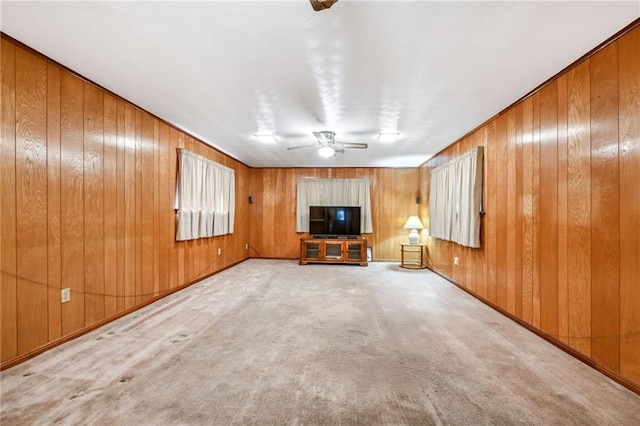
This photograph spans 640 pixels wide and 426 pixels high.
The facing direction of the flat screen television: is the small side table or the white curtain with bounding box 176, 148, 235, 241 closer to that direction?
the white curtain

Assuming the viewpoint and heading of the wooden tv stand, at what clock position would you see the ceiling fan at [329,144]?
The ceiling fan is roughly at 12 o'clock from the wooden tv stand.

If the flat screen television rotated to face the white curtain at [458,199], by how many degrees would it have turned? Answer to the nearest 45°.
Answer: approximately 45° to its left

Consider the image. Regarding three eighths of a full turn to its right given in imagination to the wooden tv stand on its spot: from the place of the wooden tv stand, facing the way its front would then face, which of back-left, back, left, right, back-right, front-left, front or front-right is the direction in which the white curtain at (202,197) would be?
left

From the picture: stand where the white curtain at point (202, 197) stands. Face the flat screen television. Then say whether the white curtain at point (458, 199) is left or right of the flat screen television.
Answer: right

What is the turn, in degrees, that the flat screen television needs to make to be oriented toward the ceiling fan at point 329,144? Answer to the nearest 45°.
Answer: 0° — it already faces it

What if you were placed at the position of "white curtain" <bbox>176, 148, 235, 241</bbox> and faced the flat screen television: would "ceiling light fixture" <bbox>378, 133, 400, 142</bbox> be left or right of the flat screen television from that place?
right

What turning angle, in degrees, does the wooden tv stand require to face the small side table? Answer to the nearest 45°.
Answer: approximately 90° to its left

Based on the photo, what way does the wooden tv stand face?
toward the camera

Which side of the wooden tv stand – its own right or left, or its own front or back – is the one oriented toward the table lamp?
left

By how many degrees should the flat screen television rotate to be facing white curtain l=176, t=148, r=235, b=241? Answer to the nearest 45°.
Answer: approximately 45° to its right

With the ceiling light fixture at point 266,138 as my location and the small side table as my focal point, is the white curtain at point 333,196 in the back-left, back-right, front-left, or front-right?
front-left

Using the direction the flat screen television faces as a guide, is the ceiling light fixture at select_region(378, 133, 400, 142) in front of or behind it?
in front

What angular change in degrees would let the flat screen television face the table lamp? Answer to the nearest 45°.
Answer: approximately 90° to its left
